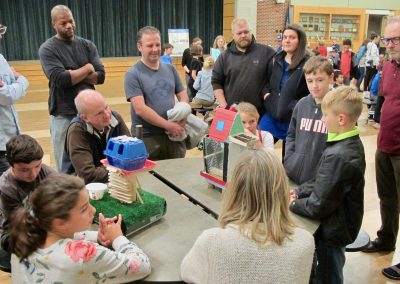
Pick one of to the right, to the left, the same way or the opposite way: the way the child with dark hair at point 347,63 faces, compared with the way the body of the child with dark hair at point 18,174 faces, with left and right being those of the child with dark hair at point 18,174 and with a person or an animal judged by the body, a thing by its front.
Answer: to the right

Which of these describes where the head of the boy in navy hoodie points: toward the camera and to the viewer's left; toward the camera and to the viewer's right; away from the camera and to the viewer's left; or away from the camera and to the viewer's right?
toward the camera and to the viewer's left

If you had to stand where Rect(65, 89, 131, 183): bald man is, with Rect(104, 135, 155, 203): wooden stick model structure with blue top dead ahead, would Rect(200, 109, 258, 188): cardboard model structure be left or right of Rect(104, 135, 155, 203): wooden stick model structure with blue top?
left

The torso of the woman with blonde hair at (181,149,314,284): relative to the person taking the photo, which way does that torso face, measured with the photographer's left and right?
facing away from the viewer

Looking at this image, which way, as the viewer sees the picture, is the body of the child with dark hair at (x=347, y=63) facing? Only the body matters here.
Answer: toward the camera

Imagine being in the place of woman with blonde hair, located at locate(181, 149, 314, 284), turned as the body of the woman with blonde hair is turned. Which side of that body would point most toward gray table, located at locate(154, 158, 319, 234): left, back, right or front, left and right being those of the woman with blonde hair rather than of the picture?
front

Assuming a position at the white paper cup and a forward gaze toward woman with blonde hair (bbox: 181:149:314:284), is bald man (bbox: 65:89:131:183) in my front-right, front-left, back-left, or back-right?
back-left

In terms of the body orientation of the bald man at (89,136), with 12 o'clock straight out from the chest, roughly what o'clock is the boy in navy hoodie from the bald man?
The boy in navy hoodie is roughly at 11 o'clock from the bald man.

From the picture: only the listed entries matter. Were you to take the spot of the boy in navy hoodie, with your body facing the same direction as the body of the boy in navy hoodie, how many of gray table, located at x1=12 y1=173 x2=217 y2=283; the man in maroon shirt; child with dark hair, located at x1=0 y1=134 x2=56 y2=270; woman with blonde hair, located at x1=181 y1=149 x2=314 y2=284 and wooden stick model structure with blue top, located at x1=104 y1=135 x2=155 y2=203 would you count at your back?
1

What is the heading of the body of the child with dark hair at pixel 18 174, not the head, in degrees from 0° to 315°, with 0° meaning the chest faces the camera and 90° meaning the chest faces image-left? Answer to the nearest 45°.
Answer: approximately 315°

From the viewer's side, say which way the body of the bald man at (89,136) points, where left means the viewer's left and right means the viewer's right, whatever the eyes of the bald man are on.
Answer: facing the viewer and to the right of the viewer

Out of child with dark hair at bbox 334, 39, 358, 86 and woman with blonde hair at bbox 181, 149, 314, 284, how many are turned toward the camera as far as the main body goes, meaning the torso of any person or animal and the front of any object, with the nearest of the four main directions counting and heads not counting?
1

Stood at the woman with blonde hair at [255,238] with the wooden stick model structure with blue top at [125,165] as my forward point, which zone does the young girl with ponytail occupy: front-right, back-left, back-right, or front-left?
front-left
